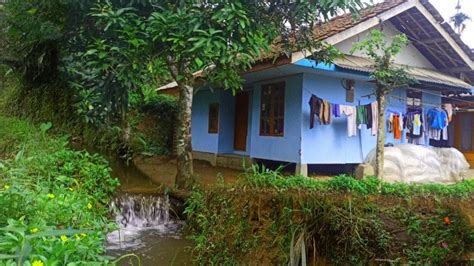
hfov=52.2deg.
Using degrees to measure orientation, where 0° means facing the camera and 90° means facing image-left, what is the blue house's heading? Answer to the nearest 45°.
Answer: approximately 45°

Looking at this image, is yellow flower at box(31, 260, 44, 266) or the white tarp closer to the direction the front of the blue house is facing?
the yellow flower

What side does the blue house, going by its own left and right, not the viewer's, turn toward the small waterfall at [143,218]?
front
